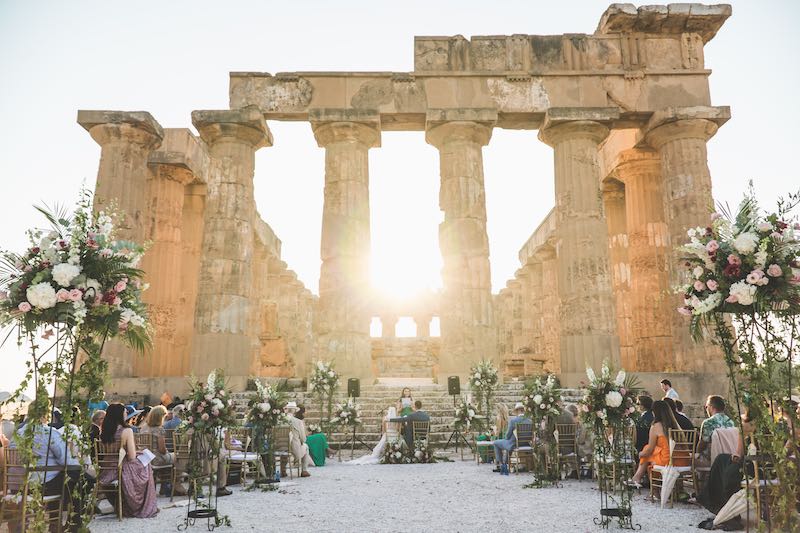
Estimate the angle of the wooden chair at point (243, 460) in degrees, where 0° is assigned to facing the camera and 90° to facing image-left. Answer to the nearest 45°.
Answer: approximately 225°

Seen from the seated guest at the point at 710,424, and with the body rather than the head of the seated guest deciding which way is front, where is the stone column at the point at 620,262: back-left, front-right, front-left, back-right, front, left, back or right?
front-right

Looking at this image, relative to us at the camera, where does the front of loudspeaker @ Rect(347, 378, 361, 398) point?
facing the viewer

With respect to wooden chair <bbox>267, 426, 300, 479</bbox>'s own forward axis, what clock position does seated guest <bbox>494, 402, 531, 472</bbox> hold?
The seated guest is roughly at 2 o'clock from the wooden chair.

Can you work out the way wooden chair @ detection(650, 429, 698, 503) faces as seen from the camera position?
facing away from the viewer and to the left of the viewer

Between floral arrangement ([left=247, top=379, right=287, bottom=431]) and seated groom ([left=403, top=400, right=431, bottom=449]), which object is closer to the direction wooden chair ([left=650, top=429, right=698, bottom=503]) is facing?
the seated groom

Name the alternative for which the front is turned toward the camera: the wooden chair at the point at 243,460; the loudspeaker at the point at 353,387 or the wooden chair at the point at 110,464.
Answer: the loudspeaker

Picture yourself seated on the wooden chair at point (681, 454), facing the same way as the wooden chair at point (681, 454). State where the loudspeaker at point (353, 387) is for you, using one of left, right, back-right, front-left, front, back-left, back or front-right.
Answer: front

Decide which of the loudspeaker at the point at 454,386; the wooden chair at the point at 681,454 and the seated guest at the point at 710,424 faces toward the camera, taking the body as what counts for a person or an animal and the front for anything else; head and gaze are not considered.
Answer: the loudspeaker

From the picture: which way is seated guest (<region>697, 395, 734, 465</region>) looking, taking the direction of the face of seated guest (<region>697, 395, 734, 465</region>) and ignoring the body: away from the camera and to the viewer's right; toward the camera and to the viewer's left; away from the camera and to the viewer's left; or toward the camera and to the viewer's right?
away from the camera and to the viewer's left

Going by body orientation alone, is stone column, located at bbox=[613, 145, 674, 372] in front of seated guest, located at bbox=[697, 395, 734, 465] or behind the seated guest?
in front

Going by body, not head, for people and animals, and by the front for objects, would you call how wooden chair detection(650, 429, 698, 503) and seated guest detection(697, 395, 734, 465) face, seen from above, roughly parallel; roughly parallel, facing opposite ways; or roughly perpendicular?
roughly parallel

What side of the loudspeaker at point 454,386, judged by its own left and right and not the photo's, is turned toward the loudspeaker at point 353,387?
right
